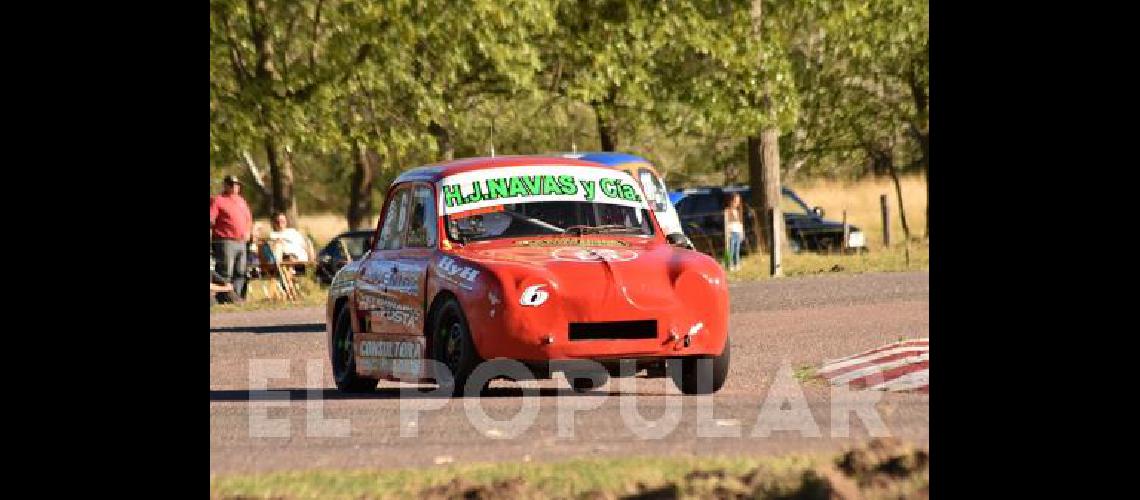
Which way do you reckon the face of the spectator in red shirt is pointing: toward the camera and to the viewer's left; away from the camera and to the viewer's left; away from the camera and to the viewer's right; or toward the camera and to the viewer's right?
toward the camera and to the viewer's right

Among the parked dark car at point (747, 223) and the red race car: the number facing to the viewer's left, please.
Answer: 0

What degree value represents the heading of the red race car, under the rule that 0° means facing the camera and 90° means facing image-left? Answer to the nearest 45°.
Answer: approximately 315°

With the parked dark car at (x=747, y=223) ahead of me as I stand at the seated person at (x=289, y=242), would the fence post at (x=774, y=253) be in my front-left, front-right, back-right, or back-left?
front-right

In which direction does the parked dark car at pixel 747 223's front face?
to the viewer's right

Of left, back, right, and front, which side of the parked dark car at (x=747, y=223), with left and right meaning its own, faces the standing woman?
right

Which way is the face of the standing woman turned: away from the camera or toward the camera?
toward the camera
